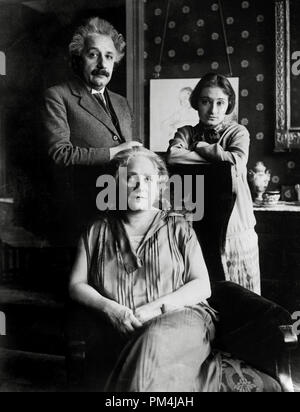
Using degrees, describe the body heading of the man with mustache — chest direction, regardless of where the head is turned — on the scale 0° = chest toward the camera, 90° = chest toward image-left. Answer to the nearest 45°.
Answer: approximately 315°

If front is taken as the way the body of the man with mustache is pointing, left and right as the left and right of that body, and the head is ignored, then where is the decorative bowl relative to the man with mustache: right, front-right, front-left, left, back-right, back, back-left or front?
front-left

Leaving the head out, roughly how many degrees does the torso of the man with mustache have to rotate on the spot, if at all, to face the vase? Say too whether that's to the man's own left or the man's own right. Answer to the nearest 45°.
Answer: approximately 45° to the man's own left
